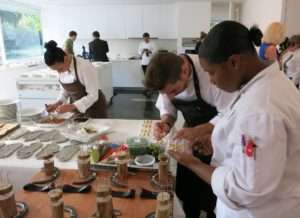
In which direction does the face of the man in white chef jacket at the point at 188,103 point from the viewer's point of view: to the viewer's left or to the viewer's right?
to the viewer's left

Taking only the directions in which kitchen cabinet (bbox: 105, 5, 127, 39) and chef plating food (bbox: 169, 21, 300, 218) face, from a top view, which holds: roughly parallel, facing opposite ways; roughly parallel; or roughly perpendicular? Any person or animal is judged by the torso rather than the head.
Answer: roughly perpendicular

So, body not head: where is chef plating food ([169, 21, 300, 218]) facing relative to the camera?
to the viewer's left

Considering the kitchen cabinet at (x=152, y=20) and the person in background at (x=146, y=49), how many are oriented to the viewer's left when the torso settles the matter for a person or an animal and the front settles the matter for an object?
0

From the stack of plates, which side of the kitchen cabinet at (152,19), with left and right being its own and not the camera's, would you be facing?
front

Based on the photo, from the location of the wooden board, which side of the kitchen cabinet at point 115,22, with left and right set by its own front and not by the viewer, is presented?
front

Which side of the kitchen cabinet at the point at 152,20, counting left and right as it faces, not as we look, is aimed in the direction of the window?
right

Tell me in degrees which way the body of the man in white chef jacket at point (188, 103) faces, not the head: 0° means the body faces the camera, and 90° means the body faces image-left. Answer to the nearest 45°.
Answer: approximately 45°
